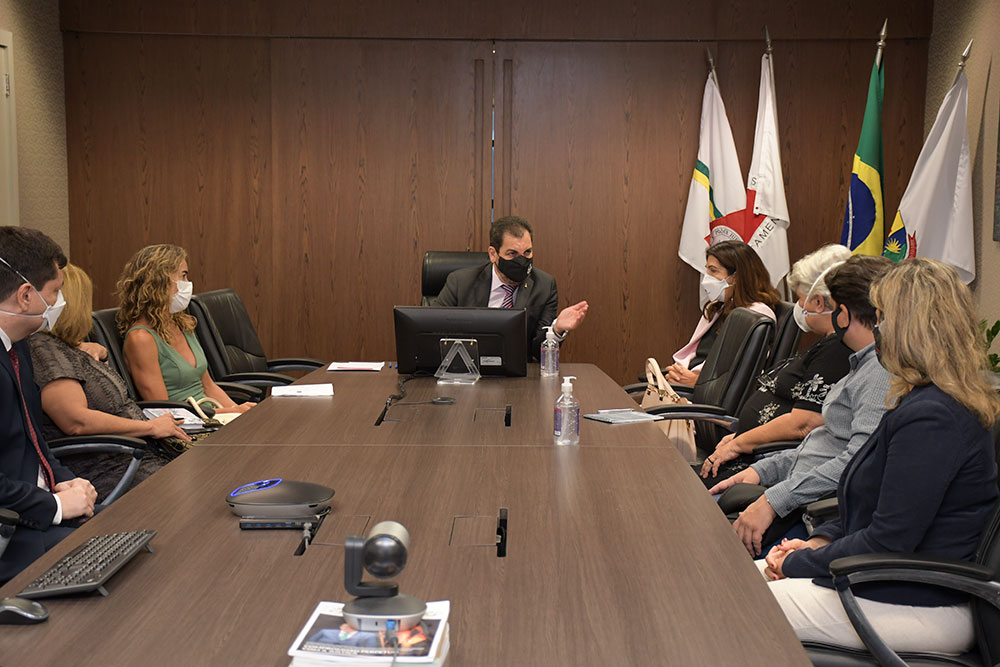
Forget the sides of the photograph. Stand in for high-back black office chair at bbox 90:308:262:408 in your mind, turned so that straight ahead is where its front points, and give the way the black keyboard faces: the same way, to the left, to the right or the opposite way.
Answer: the opposite way

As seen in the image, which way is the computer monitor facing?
away from the camera

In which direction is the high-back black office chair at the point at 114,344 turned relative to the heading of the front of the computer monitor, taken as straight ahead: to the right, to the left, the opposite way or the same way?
to the right

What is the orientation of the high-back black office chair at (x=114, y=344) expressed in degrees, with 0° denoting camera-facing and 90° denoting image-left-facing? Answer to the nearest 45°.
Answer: approximately 270°

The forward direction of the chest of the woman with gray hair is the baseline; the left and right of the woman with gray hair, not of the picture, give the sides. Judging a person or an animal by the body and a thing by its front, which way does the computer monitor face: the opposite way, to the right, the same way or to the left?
to the right

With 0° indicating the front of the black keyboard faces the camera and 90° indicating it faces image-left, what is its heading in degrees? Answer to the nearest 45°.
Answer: approximately 90°

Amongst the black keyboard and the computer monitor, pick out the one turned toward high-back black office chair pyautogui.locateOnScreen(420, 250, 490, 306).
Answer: the computer monitor

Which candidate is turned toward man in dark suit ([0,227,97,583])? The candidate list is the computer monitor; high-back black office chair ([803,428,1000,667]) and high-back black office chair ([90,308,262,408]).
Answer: high-back black office chair ([803,428,1000,667])

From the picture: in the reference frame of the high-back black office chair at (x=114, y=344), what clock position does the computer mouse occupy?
The computer mouse is roughly at 3 o'clock from the high-back black office chair.

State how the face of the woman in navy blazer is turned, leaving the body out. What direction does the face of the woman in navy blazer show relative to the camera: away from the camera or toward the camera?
away from the camera

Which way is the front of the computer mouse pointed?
to the viewer's right

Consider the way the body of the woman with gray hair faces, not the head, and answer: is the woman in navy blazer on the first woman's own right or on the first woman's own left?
on the first woman's own left

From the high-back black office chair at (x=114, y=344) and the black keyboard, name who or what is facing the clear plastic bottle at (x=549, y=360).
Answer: the high-back black office chair
